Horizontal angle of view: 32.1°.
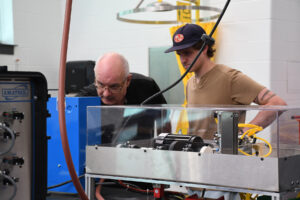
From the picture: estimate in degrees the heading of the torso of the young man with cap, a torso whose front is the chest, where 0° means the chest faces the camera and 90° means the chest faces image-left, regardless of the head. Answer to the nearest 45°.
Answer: approximately 45°

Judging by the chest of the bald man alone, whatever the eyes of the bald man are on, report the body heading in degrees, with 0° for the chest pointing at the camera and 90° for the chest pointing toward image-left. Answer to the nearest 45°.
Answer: approximately 45°

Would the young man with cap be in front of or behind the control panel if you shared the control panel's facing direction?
behind

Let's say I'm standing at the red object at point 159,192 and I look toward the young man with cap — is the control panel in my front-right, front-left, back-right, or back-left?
back-left

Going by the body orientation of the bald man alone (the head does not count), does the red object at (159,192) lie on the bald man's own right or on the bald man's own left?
on the bald man's own left
